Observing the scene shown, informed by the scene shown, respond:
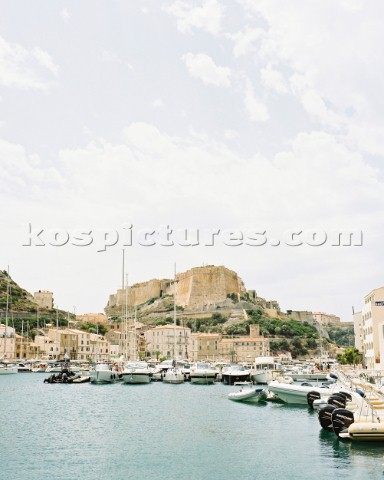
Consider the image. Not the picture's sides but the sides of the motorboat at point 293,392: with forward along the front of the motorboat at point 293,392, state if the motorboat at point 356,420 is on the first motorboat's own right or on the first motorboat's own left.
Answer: on the first motorboat's own left

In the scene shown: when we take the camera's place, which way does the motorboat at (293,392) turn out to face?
facing to the left of the viewer
